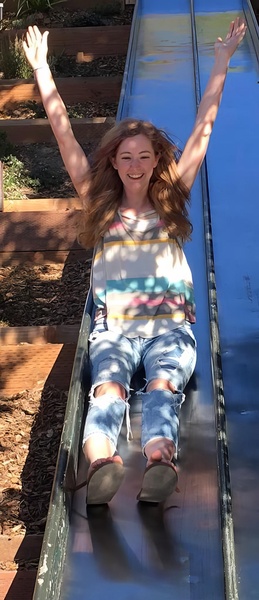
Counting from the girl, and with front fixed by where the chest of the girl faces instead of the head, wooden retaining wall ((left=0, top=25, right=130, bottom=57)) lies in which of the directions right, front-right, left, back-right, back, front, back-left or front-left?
back

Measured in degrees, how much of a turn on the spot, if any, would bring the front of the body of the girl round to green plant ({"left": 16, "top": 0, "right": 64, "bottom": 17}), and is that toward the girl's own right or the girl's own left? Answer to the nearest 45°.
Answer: approximately 180°
